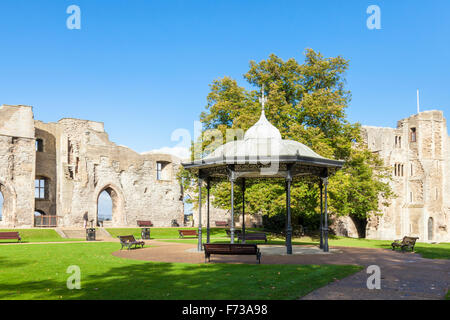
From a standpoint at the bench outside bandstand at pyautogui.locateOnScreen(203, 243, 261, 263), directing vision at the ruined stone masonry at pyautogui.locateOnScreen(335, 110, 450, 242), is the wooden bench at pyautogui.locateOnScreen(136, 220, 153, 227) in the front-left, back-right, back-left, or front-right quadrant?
front-left

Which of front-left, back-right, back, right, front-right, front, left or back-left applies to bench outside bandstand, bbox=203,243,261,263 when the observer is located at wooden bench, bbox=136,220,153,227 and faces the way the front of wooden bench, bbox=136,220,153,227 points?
front

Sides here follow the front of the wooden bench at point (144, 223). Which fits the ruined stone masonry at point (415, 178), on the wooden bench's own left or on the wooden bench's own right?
on the wooden bench's own left

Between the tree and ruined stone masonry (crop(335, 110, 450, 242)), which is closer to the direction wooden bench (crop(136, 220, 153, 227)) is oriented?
the tree

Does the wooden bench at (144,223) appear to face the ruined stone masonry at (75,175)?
no

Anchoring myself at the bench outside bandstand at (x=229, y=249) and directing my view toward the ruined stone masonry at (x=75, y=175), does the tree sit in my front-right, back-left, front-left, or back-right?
front-right

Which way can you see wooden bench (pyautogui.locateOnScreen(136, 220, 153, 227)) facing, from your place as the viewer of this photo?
facing the viewer
